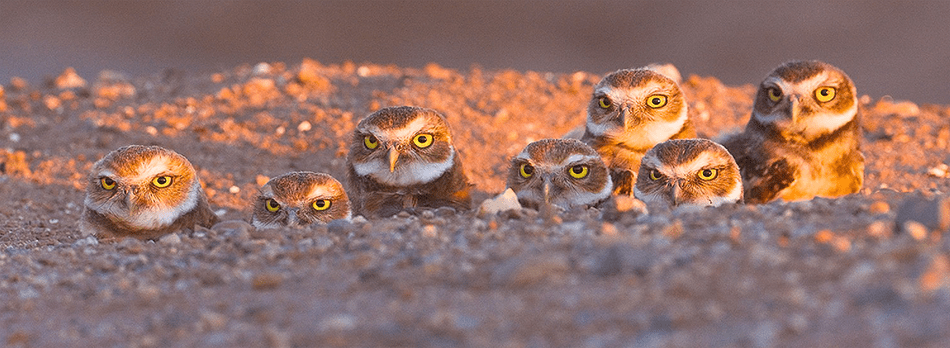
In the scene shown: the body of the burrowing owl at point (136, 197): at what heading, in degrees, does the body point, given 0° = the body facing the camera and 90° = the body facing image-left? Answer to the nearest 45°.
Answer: approximately 0°

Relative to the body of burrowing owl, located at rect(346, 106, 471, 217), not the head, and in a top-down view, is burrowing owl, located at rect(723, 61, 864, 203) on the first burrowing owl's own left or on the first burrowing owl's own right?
on the first burrowing owl's own left

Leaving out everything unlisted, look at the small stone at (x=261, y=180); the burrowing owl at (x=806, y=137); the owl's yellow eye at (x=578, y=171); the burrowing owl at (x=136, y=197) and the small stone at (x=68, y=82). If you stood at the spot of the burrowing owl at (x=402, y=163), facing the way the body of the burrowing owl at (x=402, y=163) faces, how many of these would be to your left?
2

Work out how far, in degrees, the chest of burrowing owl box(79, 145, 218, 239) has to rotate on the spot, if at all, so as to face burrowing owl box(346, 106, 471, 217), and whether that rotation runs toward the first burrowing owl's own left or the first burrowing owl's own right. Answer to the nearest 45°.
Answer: approximately 45° to the first burrowing owl's own left

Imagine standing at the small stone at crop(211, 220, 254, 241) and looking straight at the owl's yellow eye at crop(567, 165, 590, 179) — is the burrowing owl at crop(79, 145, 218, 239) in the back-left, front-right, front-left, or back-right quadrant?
back-left

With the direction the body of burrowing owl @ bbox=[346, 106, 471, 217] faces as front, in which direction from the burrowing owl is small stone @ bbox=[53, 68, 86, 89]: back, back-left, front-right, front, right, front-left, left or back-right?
back-right
